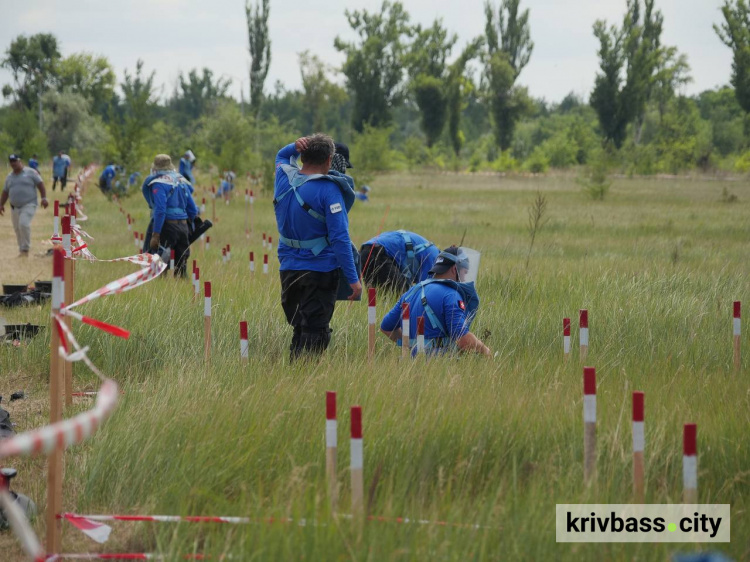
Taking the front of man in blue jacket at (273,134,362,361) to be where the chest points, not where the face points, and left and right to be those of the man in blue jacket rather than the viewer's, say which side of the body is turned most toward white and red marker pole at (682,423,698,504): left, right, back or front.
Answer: right

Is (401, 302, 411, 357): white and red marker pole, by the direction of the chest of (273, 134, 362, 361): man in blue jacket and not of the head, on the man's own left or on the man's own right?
on the man's own right

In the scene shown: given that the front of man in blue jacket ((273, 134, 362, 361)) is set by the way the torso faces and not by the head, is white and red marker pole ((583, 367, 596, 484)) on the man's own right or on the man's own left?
on the man's own right

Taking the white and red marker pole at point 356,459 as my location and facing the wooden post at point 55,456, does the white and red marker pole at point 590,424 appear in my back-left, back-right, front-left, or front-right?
back-right

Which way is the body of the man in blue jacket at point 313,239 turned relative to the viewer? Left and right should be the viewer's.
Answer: facing away from the viewer and to the right of the viewer

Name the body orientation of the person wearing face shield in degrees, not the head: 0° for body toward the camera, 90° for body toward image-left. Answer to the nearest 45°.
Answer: approximately 225°

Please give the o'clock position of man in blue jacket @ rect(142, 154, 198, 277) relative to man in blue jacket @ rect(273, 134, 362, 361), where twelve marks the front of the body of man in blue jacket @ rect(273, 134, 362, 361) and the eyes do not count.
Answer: man in blue jacket @ rect(142, 154, 198, 277) is roughly at 10 o'clock from man in blue jacket @ rect(273, 134, 362, 361).

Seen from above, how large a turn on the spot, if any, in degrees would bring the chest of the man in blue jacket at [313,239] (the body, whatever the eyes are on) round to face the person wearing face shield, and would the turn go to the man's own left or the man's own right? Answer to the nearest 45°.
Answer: approximately 45° to the man's own right
